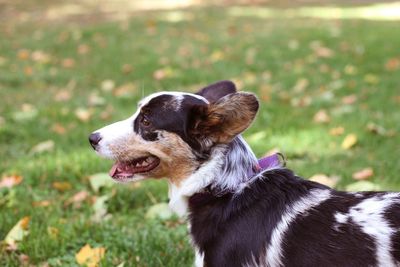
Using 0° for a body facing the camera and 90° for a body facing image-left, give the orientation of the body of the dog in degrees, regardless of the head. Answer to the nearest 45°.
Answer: approximately 90°

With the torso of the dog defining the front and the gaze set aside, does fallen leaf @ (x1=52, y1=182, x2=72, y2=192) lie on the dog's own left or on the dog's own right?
on the dog's own right

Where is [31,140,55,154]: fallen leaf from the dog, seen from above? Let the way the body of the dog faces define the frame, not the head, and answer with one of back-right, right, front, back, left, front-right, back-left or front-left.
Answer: front-right

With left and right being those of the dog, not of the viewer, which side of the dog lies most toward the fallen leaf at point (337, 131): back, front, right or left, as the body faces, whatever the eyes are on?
right

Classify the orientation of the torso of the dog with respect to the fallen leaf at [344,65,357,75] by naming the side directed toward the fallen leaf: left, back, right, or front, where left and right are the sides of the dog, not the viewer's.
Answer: right

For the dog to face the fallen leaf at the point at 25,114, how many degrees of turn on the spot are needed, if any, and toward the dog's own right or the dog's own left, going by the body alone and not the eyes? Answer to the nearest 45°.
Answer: approximately 45° to the dog's own right

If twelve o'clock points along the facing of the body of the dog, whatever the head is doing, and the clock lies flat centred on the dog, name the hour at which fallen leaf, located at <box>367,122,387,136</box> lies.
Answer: The fallen leaf is roughly at 4 o'clock from the dog.

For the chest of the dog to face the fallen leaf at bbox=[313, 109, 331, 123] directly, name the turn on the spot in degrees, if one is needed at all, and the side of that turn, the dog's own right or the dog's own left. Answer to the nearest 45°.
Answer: approximately 90° to the dog's own right
